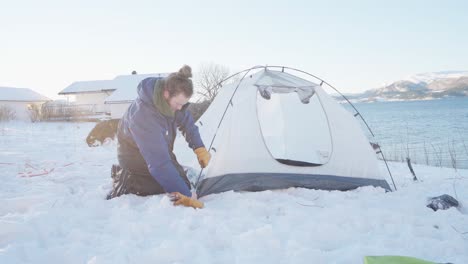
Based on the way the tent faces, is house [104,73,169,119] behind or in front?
behind

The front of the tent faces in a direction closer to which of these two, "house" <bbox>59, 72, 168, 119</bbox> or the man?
the man

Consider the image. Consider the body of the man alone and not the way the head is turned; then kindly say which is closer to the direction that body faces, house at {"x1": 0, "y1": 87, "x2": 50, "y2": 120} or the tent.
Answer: the tent

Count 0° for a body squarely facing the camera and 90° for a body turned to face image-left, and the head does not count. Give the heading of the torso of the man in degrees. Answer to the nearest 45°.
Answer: approximately 315°

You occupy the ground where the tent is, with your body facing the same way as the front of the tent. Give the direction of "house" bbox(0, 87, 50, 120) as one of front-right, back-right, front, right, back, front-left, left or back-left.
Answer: back-right

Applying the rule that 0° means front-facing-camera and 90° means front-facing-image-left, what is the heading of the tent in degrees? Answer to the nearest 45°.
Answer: approximately 0°

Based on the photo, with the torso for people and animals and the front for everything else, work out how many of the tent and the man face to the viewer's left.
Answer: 0

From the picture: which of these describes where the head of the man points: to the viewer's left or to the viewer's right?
to the viewer's right

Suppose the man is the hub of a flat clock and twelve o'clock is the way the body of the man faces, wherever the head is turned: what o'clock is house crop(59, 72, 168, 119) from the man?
The house is roughly at 7 o'clock from the man.

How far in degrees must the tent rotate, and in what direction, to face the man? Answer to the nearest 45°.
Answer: approximately 45° to its right
